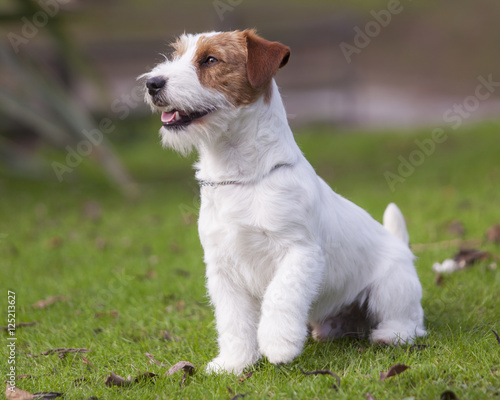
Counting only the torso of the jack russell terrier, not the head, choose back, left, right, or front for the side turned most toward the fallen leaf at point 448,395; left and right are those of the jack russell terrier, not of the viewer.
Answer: left

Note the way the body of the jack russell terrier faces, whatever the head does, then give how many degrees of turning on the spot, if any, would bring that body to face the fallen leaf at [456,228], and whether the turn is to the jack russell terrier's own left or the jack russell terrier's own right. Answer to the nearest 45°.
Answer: approximately 180°

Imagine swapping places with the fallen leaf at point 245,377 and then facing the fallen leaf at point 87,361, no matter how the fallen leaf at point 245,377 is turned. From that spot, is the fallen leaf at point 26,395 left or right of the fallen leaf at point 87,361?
left

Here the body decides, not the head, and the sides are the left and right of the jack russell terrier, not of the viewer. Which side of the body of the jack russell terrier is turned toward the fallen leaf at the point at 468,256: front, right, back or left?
back

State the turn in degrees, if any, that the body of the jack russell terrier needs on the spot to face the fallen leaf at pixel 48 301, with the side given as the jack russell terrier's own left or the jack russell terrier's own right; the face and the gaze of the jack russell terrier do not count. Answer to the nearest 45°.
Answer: approximately 90° to the jack russell terrier's own right

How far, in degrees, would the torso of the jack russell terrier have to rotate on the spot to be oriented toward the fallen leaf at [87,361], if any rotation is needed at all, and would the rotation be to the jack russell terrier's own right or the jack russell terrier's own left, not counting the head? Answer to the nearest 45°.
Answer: approximately 45° to the jack russell terrier's own right

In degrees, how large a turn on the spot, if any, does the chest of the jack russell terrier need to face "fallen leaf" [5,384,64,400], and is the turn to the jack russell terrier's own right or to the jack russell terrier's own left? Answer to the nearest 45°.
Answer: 0° — it already faces it

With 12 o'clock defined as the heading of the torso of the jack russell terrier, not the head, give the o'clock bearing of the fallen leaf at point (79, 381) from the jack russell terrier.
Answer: The fallen leaf is roughly at 1 o'clock from the jack russell terrier.

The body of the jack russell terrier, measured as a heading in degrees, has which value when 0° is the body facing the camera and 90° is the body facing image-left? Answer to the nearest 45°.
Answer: approximately 45°
